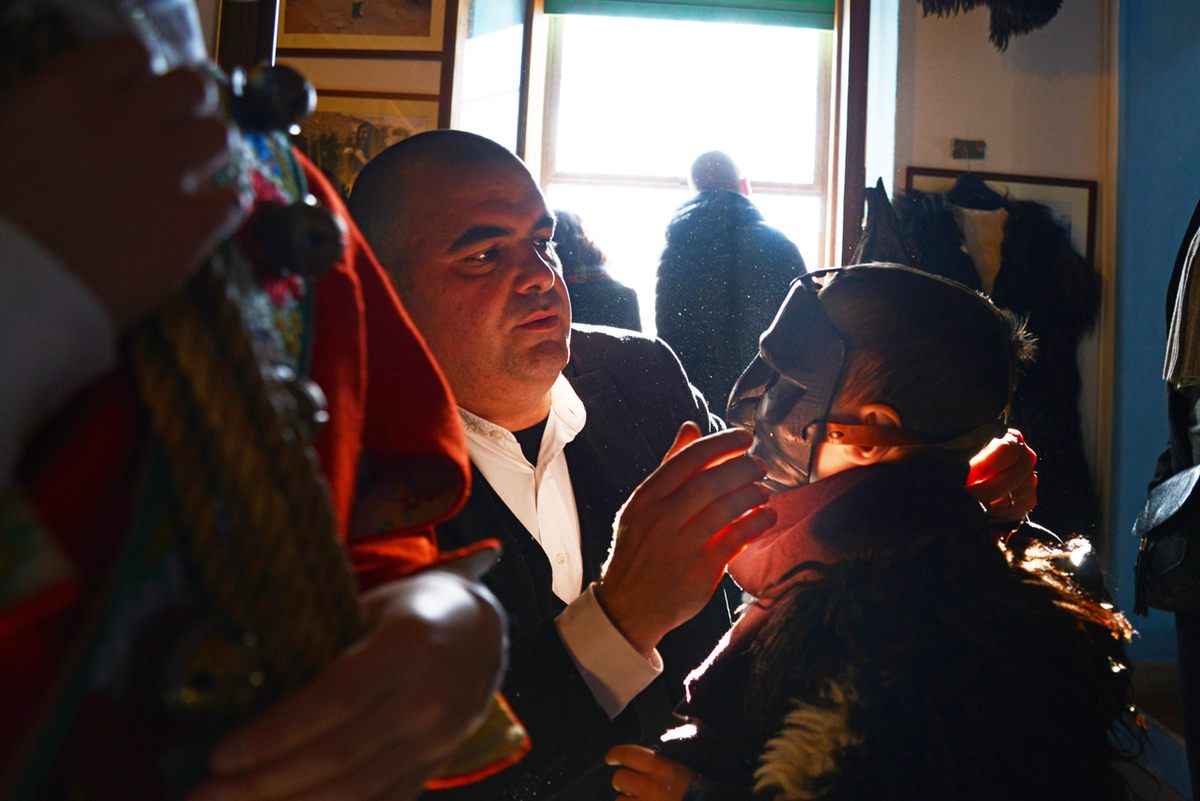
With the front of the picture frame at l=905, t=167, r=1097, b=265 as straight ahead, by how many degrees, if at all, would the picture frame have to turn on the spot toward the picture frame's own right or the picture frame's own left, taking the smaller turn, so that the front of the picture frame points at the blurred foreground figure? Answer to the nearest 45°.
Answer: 0° — it already faces them

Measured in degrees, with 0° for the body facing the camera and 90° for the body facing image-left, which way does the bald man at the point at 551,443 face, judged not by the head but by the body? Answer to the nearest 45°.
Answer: approximately 315°

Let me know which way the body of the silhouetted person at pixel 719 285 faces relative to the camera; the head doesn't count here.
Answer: away from the camera

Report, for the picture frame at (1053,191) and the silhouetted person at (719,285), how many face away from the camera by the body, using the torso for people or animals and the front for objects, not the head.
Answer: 1

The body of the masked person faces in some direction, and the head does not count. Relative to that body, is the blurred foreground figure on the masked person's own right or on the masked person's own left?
on the masked person's own left

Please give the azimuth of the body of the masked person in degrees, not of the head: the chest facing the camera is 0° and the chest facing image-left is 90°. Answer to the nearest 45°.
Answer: approximately 90°

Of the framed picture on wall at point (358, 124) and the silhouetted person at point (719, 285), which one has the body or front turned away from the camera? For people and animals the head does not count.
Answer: the silhouetted person

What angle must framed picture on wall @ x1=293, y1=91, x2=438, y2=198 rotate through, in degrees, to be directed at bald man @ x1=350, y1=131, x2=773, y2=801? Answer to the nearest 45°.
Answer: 0° — it already faces them

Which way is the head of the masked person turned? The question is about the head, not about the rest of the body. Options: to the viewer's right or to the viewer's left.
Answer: to the viewer's left
